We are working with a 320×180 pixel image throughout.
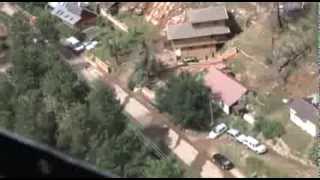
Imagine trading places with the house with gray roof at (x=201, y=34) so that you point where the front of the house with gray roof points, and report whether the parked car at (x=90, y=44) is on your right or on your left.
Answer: on your right

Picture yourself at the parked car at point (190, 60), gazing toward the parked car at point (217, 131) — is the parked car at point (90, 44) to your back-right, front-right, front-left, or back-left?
back-right

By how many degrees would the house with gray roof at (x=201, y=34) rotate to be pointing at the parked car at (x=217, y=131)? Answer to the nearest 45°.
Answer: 0° — it already faces it

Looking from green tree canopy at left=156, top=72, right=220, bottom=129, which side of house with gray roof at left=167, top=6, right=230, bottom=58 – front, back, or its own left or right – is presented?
front

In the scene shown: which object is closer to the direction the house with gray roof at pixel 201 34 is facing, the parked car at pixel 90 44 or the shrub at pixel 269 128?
the shrub

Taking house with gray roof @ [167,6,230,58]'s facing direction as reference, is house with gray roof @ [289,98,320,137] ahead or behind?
ahead

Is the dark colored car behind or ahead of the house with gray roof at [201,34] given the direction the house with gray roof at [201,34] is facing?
ahead

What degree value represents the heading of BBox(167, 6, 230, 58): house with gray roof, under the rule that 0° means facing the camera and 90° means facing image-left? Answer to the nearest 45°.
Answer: approximately 0°

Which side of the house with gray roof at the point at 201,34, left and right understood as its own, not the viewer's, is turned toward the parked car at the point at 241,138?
front

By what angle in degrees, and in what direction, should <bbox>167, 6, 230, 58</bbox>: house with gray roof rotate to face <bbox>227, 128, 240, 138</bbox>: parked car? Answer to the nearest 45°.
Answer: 0° — it already faces it
